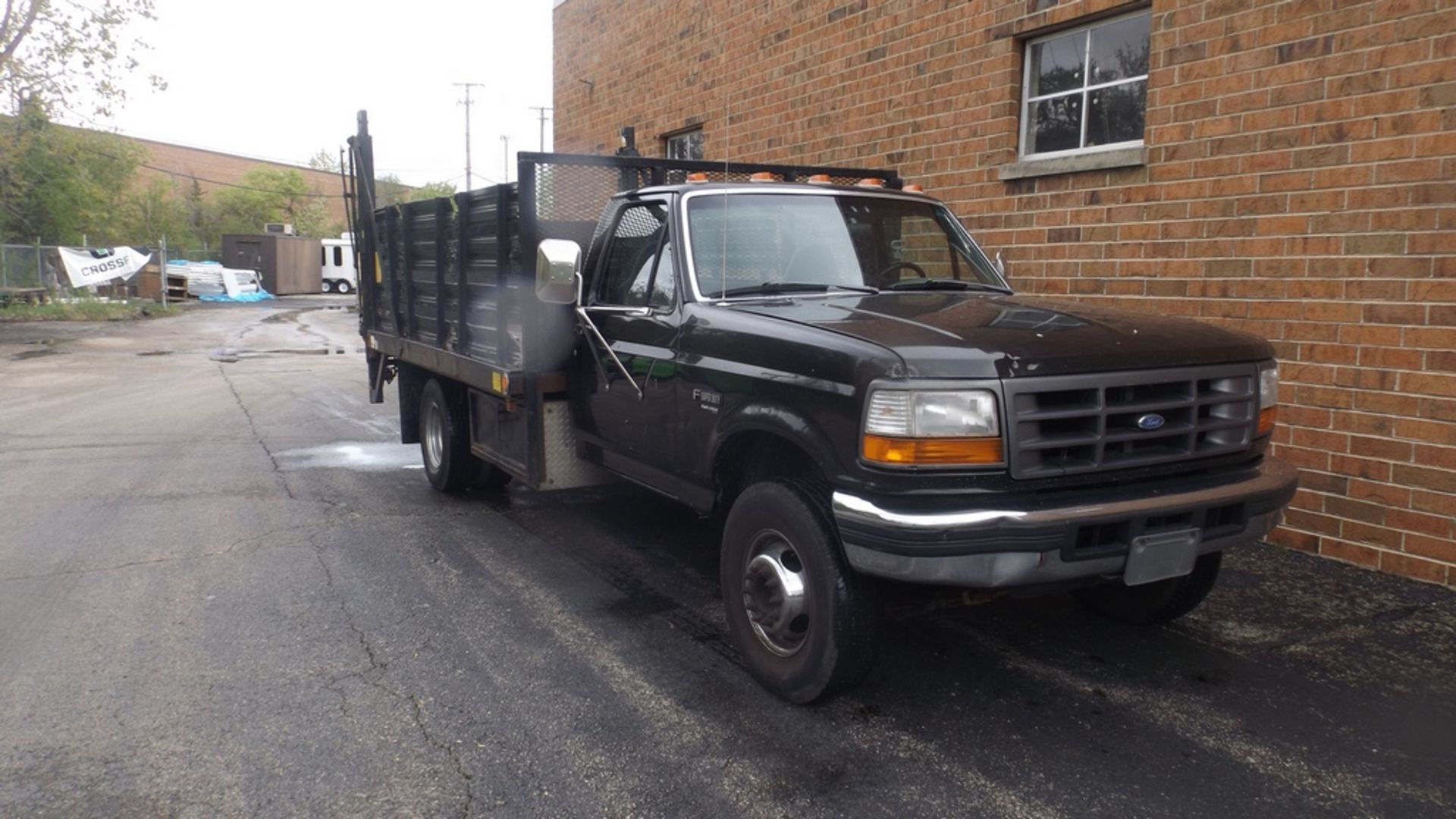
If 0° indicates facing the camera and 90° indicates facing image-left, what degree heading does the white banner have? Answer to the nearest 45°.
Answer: approximately 0°

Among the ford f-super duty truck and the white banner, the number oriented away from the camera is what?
0

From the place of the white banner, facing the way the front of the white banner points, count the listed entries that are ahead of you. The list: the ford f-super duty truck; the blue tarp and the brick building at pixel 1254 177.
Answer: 2

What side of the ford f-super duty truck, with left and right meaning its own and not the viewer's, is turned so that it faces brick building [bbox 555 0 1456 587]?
left

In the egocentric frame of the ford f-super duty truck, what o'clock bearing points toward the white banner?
The white banner is roughly at 6 o'clock from the ford f-super duty truck.

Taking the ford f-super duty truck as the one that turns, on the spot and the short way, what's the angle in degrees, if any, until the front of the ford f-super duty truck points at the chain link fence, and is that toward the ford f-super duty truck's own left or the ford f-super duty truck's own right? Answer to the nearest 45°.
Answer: approximately 180°

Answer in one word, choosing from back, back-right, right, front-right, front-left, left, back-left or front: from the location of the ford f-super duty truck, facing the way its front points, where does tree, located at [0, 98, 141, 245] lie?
back

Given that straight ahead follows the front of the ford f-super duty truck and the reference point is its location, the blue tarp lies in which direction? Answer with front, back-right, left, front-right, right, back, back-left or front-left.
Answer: back

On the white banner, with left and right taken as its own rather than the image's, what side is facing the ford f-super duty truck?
front

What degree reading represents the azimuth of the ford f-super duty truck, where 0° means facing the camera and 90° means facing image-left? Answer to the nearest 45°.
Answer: approximately 315°

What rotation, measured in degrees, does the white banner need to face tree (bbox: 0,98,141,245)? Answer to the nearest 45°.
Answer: approximately 180°
